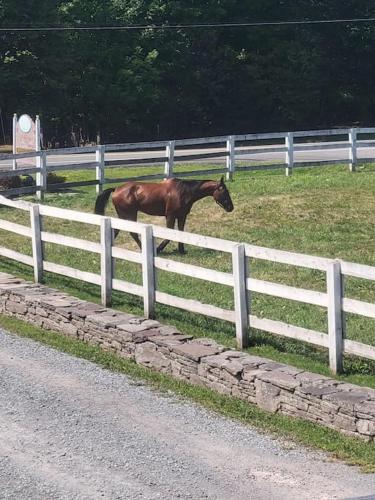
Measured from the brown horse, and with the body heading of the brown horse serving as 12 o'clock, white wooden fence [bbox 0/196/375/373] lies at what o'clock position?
The white wooden fence is roughly at 3 o'clock from the brown horse.

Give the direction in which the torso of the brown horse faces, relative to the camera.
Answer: to the viewer's right

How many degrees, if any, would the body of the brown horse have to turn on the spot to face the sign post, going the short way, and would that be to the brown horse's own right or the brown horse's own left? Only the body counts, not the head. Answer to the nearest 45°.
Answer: approximately 135° to the brown horse's own left

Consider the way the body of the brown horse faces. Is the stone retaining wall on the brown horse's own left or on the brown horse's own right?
on the brown horse's own right
